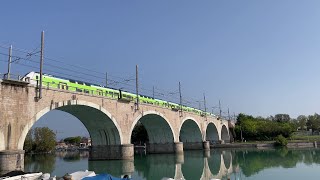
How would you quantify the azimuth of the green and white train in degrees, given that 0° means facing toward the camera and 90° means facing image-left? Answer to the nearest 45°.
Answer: approximately 45°
